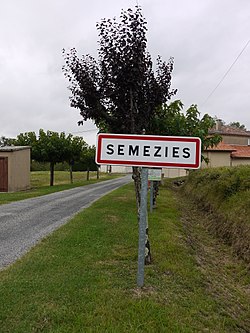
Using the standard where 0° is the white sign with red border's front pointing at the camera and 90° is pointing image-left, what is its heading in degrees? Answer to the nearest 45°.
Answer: approximately 0°

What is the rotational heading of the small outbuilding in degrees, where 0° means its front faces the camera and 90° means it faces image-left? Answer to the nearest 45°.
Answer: approximately 45°

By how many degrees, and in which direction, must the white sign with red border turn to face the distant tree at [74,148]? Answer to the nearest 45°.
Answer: approximately 180°

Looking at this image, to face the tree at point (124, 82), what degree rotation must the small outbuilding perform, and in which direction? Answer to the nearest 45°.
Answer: approximately 45° to its left

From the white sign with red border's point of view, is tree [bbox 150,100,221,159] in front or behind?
behind

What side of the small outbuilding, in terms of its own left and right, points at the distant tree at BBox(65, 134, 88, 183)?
back

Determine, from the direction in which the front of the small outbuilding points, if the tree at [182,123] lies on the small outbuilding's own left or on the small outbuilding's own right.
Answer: on the small outbuilding's own left

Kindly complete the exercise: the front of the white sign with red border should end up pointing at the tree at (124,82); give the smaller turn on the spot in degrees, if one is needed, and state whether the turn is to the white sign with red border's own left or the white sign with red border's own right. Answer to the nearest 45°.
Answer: approximately 180°
